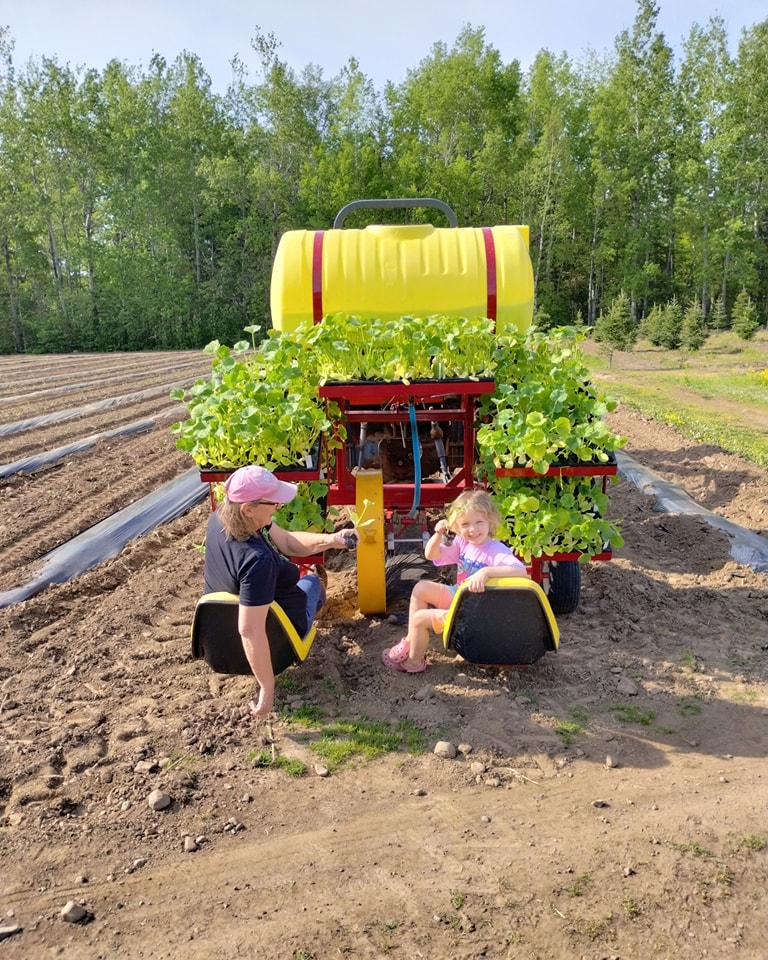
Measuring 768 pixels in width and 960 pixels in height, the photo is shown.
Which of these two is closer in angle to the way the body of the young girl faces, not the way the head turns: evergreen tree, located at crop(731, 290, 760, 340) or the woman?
the woman

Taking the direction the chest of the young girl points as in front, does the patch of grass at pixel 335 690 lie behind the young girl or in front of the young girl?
in front

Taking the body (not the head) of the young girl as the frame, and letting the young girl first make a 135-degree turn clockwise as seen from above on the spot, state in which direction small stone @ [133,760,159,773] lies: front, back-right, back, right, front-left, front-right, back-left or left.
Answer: back-left

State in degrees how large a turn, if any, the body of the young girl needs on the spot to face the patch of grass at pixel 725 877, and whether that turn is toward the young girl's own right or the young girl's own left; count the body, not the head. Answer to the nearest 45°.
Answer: approximately 90° to the young girl's own left

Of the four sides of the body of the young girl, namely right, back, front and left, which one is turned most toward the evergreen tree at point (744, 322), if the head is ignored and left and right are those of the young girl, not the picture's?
back

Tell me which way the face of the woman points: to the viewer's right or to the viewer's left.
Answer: to the viewer's right

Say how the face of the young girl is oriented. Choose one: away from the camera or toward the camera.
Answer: toward the camera

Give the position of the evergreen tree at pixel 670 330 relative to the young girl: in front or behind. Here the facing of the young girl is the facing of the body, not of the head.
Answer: behind

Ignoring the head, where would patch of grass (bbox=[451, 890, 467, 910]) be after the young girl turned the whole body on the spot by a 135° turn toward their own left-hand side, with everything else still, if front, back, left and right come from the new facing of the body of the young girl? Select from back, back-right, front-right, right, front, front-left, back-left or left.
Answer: right

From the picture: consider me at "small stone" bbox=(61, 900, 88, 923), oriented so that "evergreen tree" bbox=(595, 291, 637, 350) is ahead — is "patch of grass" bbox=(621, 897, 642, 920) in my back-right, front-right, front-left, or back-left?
front-right

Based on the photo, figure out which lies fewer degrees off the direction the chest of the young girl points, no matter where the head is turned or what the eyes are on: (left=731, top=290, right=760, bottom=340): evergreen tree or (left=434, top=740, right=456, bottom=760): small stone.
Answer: the small stone

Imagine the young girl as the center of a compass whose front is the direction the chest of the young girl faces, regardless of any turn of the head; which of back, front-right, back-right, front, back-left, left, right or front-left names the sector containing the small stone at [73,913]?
front

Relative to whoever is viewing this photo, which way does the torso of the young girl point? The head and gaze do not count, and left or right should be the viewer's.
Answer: facing the viewer and to the left of the viewer

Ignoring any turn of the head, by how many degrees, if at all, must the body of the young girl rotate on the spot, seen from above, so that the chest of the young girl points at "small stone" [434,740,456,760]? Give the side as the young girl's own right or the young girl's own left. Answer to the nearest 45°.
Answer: approximately 45° to the young girl's own left

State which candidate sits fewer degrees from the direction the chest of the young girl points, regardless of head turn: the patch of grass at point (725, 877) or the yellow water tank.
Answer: the patch of grass
